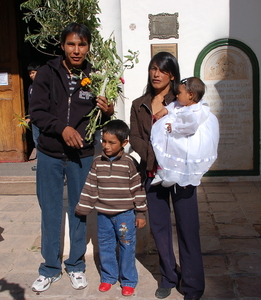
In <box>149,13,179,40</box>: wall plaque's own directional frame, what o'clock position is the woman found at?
The woman is roughly at 12 o'clock from the wall plaque.

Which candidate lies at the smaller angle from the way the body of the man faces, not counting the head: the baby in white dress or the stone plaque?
the baby in white dress

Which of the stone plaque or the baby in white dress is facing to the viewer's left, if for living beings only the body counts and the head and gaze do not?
the baby in white dress

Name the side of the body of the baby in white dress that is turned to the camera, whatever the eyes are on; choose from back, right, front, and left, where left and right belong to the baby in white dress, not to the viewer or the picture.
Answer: left

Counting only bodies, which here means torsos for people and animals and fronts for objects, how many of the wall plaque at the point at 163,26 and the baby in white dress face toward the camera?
1

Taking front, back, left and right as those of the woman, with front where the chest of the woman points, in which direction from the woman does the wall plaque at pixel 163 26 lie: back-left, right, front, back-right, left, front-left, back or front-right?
back
